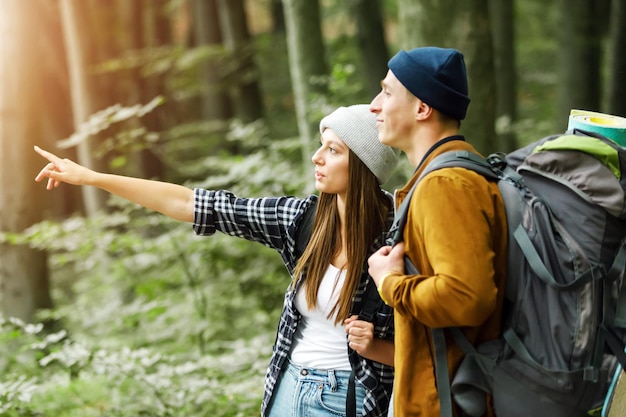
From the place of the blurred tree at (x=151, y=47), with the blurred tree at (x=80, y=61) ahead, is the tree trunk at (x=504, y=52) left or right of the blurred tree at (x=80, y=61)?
left

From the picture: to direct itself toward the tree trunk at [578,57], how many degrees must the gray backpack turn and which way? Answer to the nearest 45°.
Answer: approximately 90° to its left

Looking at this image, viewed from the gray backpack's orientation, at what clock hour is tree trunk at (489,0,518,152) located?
The tree trunk is roughly at 9 o'clock from the gray backpack.

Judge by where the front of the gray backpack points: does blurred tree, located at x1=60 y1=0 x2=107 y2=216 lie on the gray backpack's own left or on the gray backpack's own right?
on the gray backpack's own left

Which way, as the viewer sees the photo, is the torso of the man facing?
to the viewer's left

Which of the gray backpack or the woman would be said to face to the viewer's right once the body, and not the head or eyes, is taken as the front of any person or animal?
the gray backpack

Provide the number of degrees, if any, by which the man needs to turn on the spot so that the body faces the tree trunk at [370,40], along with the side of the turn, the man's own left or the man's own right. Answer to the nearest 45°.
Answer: approximately 90° to the man's own right

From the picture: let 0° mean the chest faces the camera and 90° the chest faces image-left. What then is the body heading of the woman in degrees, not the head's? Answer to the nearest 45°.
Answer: approximately 45°

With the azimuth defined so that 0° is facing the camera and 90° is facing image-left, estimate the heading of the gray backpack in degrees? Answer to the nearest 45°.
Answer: approximately 270°

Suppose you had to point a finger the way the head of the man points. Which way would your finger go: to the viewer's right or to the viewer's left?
to the viewer's left

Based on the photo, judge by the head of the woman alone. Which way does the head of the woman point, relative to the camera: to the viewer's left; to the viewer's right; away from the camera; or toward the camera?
to the viewer's left

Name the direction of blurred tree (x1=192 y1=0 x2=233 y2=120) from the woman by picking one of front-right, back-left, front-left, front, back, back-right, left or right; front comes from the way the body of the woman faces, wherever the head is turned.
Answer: back-right
